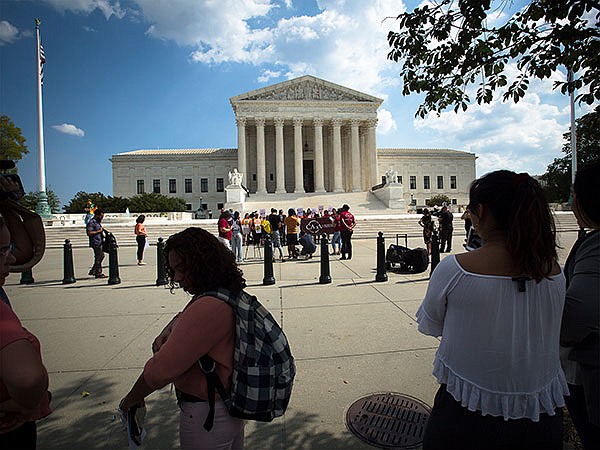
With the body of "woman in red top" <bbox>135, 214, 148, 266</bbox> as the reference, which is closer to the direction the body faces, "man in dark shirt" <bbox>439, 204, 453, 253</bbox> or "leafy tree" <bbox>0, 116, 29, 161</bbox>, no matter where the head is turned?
the man in dark shirt

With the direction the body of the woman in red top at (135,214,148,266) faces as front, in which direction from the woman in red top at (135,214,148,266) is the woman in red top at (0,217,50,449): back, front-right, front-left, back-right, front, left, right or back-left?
right

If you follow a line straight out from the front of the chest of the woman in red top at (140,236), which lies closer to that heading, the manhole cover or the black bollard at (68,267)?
the manhole cover

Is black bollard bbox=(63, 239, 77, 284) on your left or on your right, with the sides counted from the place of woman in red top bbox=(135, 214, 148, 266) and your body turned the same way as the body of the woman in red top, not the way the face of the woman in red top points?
on your right

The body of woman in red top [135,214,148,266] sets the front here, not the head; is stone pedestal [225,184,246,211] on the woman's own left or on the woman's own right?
on the woman's own left
